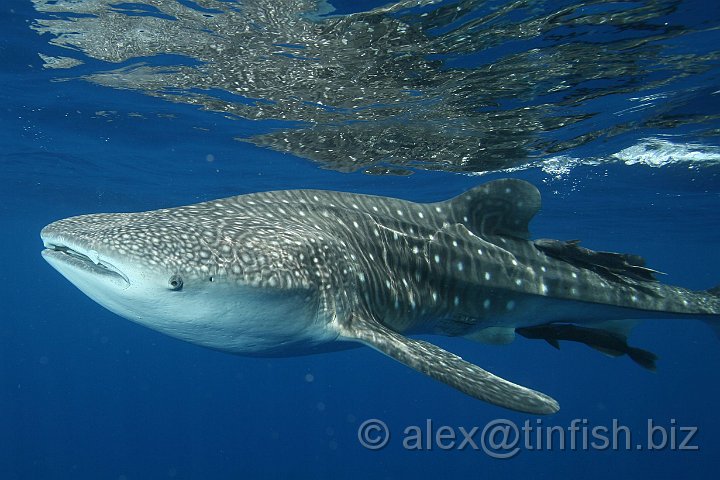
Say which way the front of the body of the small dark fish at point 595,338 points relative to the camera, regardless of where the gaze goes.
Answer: to the viewer's left

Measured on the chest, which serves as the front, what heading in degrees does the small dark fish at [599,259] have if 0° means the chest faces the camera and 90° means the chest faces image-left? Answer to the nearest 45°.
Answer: approximately 90°

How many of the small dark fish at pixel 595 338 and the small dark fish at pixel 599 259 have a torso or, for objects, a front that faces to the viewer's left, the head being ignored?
2
